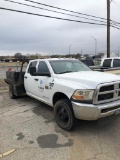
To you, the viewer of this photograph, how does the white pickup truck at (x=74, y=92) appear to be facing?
facing the viewer and to the right of the viewer
